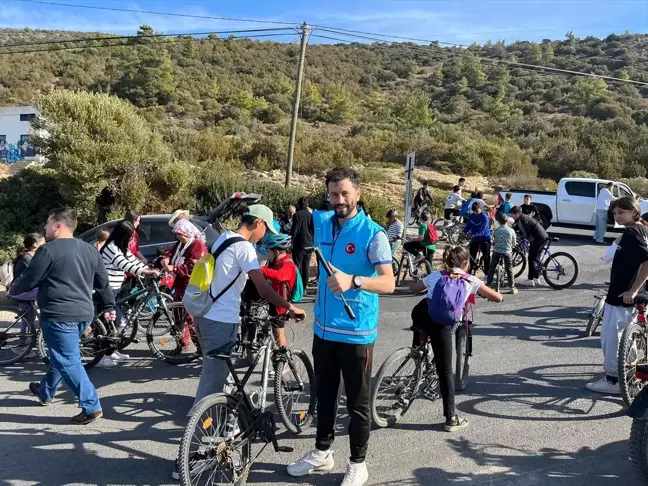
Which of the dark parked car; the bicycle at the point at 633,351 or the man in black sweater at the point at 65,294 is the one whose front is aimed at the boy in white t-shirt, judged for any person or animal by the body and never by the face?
the bicycle

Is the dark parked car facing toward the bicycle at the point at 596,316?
no

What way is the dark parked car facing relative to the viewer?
to the viewer's left

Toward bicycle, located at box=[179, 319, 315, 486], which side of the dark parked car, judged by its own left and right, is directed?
left

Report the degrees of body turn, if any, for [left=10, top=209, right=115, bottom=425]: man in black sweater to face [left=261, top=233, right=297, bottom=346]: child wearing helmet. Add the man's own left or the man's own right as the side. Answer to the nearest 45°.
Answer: approximately 135° to the man's own right

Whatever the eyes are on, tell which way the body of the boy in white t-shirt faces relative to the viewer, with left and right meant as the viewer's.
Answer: facing to the right of the viewer

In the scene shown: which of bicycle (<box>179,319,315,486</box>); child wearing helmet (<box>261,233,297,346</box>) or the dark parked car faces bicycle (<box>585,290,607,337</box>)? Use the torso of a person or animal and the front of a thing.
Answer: bicycle (<box>179,319,315,486</box>)

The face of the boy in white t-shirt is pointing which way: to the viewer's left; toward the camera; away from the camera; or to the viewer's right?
to the viewer's right

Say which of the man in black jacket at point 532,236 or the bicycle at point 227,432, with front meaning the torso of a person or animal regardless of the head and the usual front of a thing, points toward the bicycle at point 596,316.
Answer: the bicycle at point 227,432

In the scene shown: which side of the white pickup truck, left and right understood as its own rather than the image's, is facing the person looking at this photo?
right

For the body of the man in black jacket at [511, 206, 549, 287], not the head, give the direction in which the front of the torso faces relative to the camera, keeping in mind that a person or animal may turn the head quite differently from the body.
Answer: to the viewer's left

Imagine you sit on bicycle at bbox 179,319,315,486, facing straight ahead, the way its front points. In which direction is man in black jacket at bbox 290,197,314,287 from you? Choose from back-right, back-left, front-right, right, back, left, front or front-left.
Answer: front-left

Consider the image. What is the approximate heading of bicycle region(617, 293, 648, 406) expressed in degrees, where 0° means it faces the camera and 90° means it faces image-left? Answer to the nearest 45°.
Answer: approximately 45°

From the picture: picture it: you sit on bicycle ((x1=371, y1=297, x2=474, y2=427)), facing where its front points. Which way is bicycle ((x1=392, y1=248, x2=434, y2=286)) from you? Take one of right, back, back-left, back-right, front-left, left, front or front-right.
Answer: front-left
